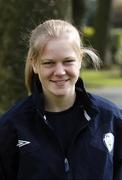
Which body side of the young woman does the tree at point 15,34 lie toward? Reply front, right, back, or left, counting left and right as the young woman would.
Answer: back

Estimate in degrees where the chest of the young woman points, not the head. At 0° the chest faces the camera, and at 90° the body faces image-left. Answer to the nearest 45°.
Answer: approximately 0°

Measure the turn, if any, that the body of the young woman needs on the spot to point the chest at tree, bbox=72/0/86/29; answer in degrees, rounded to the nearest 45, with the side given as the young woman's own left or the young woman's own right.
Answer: approximately 180°
